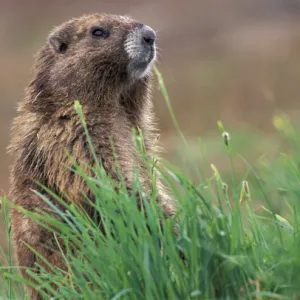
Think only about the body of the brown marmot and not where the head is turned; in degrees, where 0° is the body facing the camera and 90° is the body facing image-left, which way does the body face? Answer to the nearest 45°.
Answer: approximately 315°
